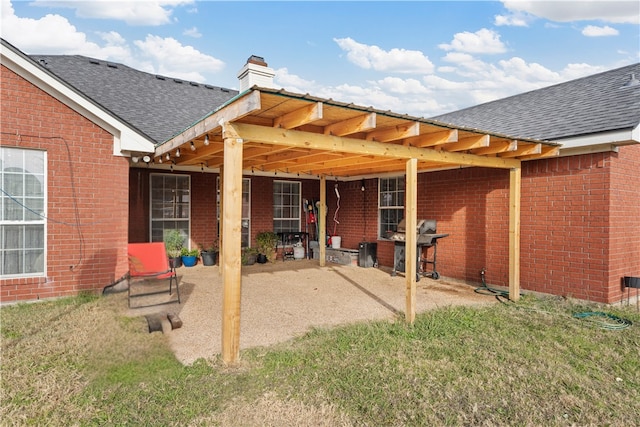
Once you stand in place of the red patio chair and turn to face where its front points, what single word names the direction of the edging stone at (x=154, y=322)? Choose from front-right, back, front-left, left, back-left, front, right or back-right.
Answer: front

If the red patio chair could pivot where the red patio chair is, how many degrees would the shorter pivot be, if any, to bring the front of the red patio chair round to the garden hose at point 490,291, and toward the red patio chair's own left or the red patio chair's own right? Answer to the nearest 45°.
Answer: approximately 90° to the red patio chair's own left

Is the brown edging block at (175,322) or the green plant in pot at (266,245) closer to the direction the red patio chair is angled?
the brown edging block

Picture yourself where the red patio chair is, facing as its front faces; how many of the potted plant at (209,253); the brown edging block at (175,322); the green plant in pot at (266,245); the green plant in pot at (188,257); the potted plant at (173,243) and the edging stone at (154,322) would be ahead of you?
2

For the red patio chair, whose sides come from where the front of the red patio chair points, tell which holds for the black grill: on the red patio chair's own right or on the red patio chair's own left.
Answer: on the red patio chair's own left

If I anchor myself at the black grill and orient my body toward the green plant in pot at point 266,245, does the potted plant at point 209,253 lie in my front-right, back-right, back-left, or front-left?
front-left

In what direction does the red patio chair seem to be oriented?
toward the camera

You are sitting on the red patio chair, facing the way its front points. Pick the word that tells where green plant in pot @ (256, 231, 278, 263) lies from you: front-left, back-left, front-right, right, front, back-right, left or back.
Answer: back-left

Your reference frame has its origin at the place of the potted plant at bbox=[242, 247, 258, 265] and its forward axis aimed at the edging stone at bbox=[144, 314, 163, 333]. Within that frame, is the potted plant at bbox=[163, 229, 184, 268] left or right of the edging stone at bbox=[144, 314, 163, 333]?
right

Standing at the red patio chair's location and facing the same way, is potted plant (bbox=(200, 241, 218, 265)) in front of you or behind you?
behind

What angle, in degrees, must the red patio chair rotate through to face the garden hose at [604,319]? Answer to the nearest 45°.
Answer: approximately 45° to its left

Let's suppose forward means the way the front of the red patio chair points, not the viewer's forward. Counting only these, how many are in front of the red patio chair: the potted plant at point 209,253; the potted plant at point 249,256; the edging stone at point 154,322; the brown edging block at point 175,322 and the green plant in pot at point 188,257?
2

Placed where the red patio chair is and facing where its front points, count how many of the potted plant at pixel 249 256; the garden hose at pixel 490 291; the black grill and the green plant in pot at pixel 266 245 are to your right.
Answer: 0
